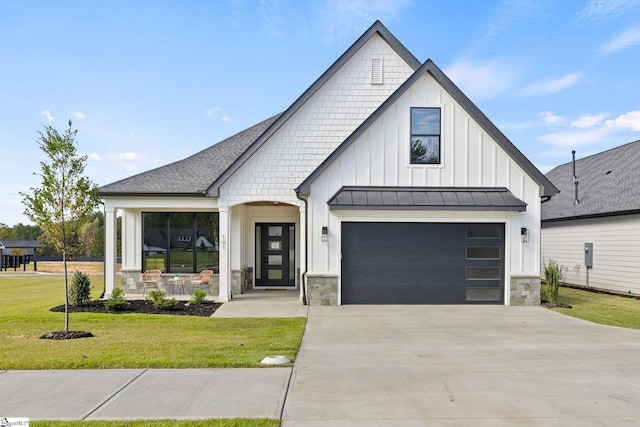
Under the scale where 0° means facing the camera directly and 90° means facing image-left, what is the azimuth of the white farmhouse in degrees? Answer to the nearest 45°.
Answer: approximately 0°

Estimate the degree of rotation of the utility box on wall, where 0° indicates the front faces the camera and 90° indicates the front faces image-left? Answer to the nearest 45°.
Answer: approximately 45°

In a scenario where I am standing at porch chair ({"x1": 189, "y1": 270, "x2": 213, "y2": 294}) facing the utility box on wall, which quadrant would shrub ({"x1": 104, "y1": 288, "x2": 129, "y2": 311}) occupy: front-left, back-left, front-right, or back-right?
back-right
